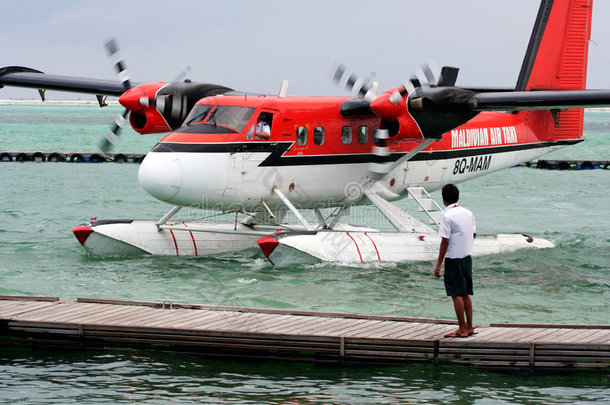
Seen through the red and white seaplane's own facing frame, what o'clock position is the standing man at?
The standing man is roughly at 10 o'clock from the red and white seaplane.

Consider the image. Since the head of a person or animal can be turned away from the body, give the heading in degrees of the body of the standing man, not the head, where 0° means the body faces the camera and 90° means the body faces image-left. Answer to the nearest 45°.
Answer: approximately 135°

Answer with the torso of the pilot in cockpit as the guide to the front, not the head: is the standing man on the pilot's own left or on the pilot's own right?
on the pilot's own left

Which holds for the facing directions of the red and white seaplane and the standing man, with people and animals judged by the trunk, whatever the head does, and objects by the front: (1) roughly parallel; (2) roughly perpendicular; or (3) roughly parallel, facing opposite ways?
roughly perpendicular

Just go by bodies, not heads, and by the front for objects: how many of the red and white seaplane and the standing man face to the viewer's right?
0

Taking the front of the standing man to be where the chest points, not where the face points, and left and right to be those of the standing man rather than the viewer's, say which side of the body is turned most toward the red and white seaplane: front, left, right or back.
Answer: front

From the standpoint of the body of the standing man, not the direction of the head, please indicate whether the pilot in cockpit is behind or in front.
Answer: in front

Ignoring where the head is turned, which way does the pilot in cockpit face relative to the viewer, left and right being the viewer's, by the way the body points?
facing the viewer and to the left of the viewer

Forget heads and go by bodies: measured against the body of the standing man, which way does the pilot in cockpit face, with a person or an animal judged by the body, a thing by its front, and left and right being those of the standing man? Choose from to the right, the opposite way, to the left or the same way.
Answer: to the left
